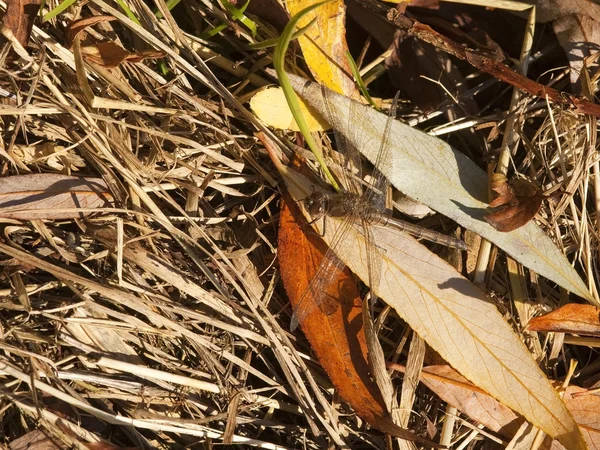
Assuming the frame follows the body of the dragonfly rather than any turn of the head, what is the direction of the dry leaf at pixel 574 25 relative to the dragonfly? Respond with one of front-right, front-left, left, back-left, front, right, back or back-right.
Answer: back-right

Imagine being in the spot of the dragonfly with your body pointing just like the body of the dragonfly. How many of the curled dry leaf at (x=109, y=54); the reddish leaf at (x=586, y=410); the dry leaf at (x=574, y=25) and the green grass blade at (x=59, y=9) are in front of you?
2

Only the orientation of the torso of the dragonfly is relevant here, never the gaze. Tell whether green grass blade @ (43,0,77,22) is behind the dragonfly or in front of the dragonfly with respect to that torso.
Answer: in front

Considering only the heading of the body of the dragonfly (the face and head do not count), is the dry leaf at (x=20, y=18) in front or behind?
in front

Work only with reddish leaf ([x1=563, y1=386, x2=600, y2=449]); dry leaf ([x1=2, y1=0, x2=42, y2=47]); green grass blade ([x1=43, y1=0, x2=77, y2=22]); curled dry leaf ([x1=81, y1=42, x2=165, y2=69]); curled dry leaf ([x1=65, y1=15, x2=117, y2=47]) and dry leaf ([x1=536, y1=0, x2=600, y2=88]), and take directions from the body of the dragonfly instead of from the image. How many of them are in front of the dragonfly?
4

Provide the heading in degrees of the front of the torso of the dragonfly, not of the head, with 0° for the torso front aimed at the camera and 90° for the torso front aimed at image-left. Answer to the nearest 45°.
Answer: approximately 90°

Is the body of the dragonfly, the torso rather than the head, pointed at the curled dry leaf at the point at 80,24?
yes

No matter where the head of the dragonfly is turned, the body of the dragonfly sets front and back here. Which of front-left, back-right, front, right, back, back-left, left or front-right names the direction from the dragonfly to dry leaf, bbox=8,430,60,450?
front-left
